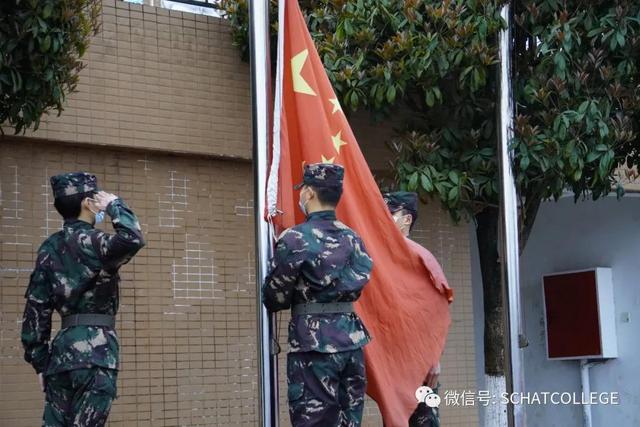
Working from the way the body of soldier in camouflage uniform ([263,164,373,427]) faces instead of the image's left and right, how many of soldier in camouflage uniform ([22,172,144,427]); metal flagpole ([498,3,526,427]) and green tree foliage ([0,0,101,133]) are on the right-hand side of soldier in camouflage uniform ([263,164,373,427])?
1

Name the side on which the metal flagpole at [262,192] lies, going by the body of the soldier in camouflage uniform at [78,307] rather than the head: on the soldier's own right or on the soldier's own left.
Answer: on the soldier's own right

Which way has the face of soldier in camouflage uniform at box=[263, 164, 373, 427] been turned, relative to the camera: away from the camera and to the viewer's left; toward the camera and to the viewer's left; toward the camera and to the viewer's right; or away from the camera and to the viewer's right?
away from the camera and to the viewer's left

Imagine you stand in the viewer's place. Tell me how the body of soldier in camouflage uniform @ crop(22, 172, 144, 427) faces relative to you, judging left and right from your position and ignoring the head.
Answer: facing away from the viewer and to the right of the viewer

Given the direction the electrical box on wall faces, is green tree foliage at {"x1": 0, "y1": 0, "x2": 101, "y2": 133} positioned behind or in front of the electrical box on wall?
in front

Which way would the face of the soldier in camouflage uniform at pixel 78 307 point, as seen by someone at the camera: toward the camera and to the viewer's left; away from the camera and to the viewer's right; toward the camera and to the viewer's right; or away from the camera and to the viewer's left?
away from the camera and to the viewer's right

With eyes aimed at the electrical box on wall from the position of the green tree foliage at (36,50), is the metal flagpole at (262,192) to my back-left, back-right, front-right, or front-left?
front-right

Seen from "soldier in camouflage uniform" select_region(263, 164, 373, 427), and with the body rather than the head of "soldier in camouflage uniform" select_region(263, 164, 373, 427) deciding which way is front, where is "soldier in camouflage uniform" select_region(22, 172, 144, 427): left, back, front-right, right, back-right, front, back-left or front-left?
front-left

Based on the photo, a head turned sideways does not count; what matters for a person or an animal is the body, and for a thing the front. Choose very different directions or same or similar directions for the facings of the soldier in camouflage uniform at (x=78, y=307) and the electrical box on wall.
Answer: very different directions

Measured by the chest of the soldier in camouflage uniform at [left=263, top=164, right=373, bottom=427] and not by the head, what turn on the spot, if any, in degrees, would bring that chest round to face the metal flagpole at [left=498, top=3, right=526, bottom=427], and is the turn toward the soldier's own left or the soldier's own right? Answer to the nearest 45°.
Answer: approximately 90° to the soldier's own right

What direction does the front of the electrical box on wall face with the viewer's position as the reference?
facing the viewer and to the left of the viewer
